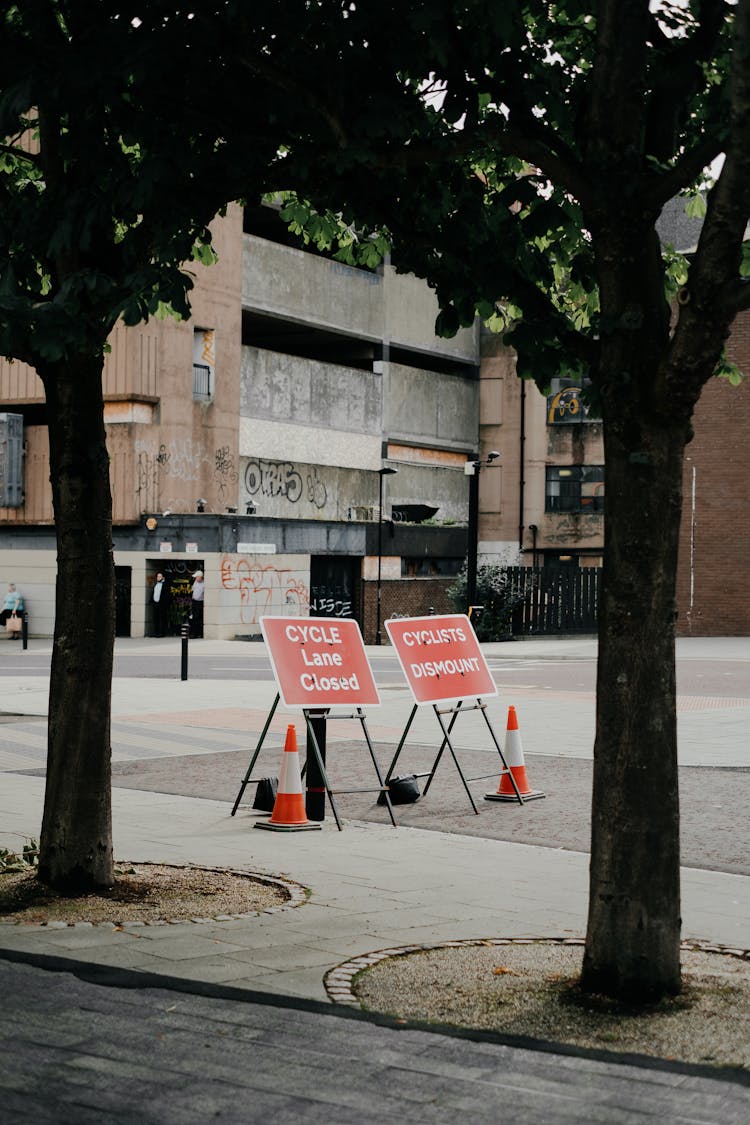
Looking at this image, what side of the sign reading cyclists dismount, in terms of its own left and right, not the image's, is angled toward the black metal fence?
back

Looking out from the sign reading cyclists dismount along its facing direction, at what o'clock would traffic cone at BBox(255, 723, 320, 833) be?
The traffic cone is roughly at 1 o'clock from the sign reading cyclists dismount.

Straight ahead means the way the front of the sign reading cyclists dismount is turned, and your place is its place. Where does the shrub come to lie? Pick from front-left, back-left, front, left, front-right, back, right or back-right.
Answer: back

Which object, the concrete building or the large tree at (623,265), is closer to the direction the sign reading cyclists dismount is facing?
the large tree

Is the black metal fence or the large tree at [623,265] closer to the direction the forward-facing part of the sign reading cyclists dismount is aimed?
the large tree

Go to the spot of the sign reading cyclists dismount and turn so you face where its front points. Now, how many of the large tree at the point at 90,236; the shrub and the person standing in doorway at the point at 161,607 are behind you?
2

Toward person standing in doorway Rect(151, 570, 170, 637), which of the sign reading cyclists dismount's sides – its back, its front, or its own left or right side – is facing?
back

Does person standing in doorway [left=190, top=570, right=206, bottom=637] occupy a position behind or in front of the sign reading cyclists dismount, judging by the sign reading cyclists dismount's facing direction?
behind

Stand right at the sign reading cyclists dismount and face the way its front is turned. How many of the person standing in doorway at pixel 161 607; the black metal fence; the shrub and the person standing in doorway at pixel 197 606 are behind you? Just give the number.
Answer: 4

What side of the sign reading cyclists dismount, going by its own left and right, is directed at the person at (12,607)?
back

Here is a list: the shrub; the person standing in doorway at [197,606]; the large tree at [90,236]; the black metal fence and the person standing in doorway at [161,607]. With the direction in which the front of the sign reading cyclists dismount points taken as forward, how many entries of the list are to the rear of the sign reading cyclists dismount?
4

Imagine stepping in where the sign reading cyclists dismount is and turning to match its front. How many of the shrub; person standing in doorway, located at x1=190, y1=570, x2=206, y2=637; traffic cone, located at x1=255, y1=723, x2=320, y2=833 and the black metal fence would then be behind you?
3

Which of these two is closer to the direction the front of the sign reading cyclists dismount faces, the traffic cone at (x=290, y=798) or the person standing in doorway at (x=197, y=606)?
the traffic cone

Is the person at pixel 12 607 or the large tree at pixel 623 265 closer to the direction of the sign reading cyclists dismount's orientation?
the large tree

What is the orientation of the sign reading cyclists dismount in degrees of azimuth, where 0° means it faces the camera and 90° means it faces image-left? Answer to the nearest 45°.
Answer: approximately 0°

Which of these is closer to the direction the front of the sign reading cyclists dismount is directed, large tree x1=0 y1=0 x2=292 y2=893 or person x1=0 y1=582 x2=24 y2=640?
the large tree
